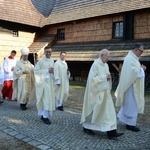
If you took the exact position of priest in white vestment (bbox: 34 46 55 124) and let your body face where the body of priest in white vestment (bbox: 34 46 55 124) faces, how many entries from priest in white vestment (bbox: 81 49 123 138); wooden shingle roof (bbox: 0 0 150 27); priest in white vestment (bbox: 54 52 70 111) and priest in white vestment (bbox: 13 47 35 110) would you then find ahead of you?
1

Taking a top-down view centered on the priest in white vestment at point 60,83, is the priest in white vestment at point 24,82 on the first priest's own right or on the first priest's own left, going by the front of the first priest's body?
on the first priest's own right

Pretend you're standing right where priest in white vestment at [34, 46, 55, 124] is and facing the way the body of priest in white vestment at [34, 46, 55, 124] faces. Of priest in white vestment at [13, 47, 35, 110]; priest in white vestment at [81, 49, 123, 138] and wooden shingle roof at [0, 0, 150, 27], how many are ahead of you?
1

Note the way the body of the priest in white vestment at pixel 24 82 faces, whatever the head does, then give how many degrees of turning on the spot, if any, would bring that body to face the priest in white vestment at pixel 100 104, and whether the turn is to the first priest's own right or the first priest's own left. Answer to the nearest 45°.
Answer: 0° — they already face them

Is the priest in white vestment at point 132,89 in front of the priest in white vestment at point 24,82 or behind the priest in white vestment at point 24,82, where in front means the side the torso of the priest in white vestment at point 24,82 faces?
in front

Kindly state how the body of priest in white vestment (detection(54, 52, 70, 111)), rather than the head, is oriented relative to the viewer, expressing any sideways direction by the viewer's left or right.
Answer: facing the viewer and to the right of the viewer

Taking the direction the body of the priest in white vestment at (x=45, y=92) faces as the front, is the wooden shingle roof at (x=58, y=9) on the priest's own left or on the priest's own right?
on the priest's own left

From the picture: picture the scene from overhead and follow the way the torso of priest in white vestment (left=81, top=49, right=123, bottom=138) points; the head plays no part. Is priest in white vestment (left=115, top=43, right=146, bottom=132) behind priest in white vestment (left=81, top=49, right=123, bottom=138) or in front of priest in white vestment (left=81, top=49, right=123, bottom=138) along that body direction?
in front

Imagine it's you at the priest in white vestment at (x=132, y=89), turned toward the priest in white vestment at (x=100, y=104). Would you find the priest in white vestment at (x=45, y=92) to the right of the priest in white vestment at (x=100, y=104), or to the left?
right

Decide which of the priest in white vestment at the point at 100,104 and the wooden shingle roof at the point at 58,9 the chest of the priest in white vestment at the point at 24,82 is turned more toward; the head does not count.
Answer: the priest in white vestment

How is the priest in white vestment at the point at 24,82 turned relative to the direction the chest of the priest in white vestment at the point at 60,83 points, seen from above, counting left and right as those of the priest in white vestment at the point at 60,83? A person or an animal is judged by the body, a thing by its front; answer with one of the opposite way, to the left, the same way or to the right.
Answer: the same way
